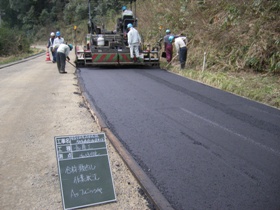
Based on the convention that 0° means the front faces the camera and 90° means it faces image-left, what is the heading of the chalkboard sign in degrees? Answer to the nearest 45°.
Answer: approximately 0°

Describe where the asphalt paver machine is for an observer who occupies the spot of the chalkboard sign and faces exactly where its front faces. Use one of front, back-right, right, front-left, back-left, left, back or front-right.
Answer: back

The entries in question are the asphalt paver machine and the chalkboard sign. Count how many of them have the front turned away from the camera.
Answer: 1

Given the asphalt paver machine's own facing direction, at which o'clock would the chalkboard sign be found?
The chalkboard sign is roughly at 6 o'clock from the asphalt paver machine.

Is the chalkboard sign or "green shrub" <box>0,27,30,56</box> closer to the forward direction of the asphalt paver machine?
the green shrub

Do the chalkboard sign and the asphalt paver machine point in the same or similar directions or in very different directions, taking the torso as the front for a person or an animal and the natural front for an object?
very different directions

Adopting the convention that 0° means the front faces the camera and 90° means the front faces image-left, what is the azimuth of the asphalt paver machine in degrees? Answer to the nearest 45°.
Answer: approximately 180°

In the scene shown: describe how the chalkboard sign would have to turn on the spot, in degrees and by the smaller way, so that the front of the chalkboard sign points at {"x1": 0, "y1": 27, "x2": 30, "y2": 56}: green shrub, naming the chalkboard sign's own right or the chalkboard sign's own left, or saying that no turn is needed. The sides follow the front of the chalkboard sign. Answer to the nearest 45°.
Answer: approximately 180°
